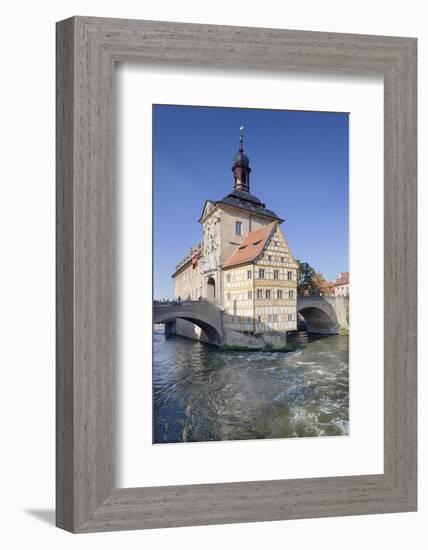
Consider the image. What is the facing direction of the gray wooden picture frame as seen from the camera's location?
facing the viewer and to the right of the viewer
